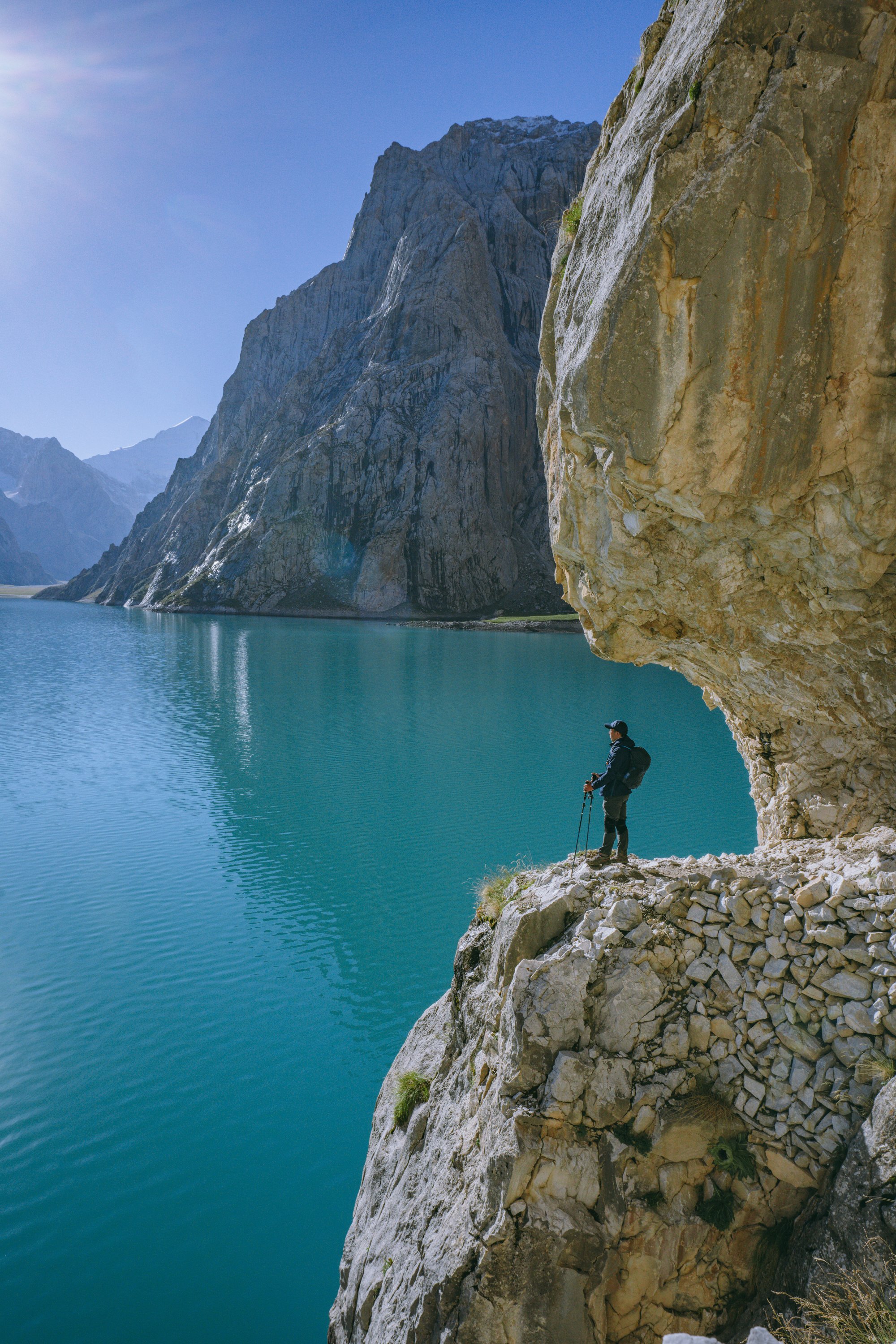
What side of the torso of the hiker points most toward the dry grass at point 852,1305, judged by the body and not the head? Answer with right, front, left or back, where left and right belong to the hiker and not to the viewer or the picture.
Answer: left

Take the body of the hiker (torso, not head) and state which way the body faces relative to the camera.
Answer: to the viewer's left

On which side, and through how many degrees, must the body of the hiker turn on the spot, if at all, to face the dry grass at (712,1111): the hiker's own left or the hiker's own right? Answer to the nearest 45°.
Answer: approximately 90° to the hiker's own left

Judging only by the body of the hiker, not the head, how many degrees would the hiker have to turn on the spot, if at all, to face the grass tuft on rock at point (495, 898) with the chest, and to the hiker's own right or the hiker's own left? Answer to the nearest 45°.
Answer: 0° — they already face it

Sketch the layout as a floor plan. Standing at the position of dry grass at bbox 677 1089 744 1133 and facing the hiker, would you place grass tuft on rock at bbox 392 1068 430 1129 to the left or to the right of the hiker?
left

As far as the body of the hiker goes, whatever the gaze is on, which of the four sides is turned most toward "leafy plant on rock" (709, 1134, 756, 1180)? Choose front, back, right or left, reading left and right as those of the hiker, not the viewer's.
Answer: left
